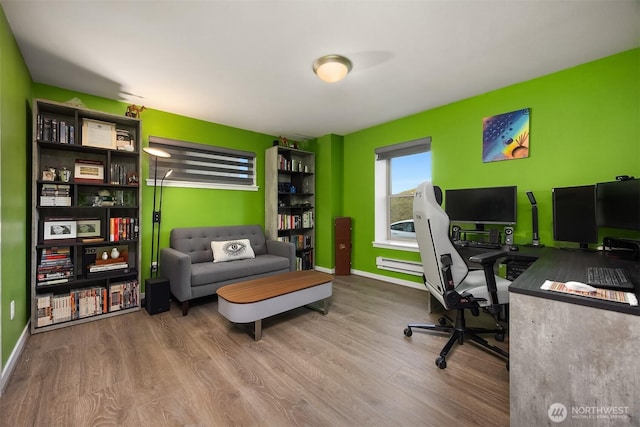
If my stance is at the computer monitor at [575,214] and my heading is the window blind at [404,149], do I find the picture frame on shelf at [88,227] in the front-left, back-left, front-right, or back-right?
front-left

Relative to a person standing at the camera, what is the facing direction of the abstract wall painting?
facing the viewer and to the left of the viewer

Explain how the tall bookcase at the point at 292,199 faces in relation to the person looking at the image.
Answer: facing the viewer and to the right of the viewer

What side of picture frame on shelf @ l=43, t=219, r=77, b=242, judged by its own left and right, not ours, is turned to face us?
front

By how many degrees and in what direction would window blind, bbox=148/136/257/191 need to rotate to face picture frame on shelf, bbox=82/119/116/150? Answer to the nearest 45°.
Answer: approximately 90° to its right

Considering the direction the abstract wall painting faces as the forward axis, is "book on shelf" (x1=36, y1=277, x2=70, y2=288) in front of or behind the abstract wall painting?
in front

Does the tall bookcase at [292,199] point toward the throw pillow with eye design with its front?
no

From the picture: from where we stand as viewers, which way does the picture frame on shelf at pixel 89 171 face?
facing the viewer

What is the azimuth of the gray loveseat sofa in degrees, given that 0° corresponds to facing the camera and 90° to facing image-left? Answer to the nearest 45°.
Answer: approximately 315°

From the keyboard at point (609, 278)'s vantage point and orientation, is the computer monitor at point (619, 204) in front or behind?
behind

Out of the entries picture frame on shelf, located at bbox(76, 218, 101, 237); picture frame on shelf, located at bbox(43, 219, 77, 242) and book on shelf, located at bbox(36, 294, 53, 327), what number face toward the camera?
3

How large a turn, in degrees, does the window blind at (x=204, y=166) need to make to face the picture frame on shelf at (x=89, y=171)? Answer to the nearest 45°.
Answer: approximately 90° to its right
